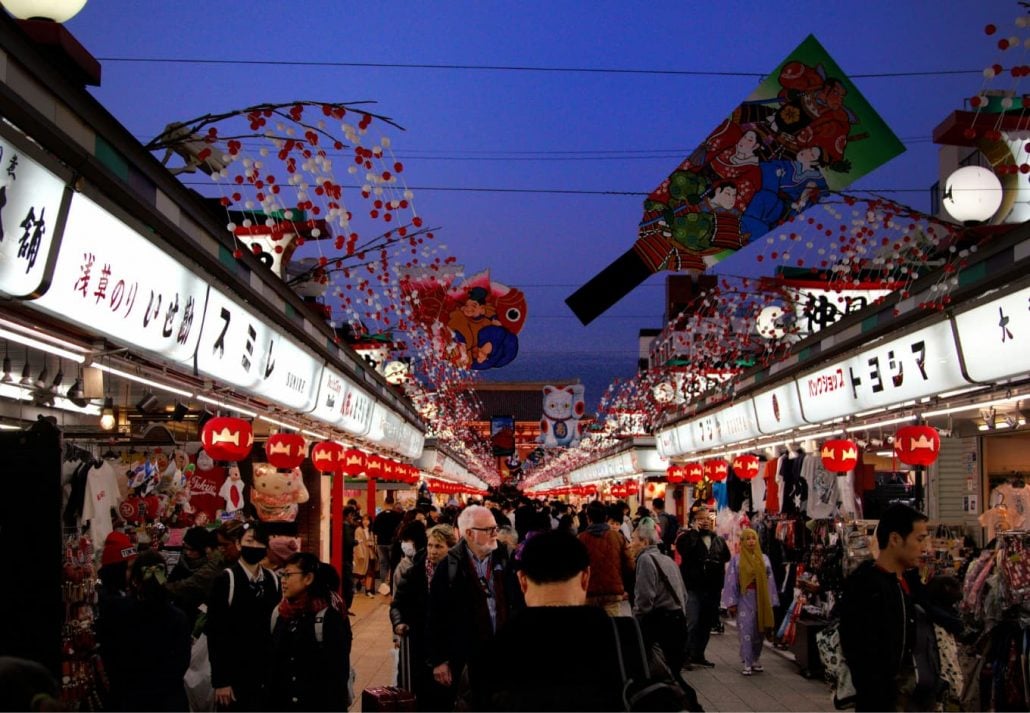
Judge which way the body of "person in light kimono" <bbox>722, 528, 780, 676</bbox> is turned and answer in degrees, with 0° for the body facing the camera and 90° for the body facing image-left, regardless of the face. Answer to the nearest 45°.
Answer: approximately 0°

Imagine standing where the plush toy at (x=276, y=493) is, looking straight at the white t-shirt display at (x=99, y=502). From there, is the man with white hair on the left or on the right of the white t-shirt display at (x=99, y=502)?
left

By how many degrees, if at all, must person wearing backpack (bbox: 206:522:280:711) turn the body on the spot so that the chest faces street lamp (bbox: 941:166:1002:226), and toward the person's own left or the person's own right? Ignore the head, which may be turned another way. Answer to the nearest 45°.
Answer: approximately 45° to the person's own left

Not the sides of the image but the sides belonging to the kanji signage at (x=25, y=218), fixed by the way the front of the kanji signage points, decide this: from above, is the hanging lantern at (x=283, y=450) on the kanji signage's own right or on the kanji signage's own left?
on the kanji signage's own left

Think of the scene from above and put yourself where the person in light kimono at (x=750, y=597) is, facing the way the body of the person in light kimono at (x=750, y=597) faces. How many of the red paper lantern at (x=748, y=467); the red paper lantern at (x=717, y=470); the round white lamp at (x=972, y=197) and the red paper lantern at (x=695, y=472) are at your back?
3

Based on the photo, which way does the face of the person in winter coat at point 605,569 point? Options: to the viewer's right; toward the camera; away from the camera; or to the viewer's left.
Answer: away from the camera

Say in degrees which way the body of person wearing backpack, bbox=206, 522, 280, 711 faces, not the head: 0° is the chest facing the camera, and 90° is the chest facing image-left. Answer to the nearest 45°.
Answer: approximately 315°

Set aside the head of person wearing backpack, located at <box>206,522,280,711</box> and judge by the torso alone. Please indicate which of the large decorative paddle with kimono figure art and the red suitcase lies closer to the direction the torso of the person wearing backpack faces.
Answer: the red suitcase
